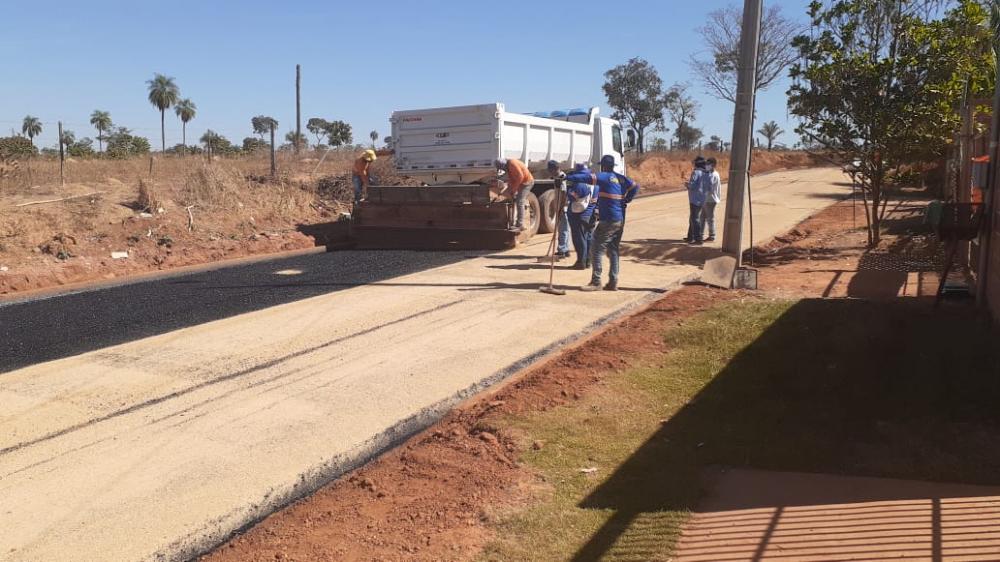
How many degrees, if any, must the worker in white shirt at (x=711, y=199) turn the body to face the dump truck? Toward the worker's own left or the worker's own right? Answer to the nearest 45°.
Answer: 0° — they already face it

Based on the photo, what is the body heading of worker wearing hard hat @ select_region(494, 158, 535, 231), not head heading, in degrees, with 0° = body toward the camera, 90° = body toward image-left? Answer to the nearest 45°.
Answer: approximately 90°

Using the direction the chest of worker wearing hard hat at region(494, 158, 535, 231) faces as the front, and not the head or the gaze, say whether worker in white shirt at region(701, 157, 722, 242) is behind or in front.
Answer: behind

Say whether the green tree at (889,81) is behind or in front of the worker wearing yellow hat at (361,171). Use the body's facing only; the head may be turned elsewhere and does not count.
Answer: in front

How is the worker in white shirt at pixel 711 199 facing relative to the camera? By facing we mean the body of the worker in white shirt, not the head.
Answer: to the viewer's left

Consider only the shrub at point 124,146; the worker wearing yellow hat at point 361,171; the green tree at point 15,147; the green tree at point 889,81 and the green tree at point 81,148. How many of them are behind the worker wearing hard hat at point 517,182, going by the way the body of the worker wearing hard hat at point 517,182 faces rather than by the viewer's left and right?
1

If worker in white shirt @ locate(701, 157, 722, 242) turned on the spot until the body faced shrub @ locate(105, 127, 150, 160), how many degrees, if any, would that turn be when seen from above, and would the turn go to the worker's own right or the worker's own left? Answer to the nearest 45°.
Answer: approximately 45° to the worker's own right

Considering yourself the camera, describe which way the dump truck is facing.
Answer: facing away from the viewer and to the right of the viewer

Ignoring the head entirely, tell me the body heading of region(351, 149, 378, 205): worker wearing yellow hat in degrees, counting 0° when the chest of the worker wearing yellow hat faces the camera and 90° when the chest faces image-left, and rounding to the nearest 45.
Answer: approximately 270°

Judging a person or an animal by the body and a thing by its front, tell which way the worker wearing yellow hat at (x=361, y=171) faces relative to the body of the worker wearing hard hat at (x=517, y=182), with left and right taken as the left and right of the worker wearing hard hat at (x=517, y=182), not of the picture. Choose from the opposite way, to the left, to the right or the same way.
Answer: the opposite way

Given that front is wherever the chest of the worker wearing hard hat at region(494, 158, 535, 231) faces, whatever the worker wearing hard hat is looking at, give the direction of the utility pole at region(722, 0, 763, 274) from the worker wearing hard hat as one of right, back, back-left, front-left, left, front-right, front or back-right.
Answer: back-left

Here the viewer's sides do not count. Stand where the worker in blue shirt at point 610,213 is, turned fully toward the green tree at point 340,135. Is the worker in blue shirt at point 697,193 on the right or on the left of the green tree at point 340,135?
right
